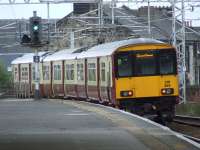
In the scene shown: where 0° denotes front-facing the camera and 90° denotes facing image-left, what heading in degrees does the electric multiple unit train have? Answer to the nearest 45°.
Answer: approximately 315°

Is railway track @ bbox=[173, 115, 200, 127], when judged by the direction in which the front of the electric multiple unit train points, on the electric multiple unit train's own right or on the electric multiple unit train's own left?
on the electric multiple unit train's own left
